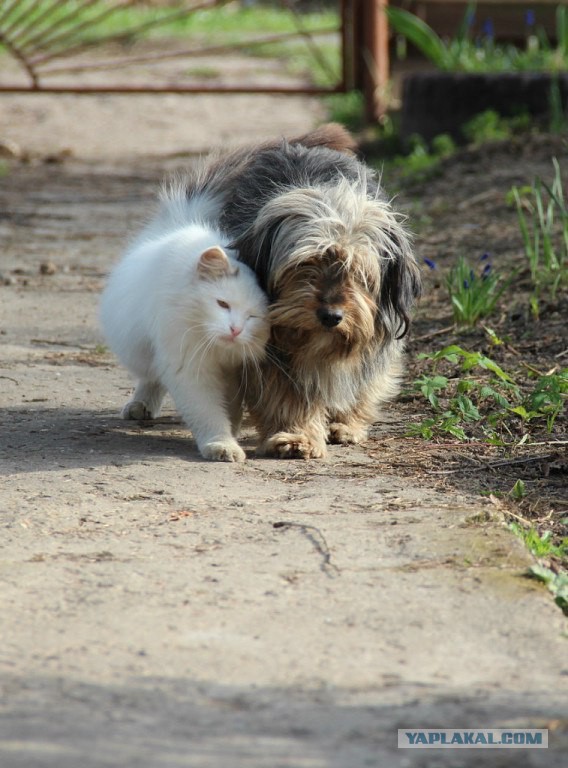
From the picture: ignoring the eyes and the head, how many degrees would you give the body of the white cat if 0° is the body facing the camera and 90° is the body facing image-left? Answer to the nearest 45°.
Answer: approximately 315°

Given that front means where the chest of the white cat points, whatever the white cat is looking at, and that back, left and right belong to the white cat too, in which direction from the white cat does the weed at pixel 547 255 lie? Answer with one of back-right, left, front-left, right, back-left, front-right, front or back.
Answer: left

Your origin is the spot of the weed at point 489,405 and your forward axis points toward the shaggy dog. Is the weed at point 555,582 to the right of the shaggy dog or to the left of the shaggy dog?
left

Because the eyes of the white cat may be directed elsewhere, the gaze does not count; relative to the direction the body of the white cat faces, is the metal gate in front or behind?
behind

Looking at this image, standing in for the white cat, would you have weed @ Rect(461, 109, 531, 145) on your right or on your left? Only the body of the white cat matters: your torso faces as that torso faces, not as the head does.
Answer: on your left
